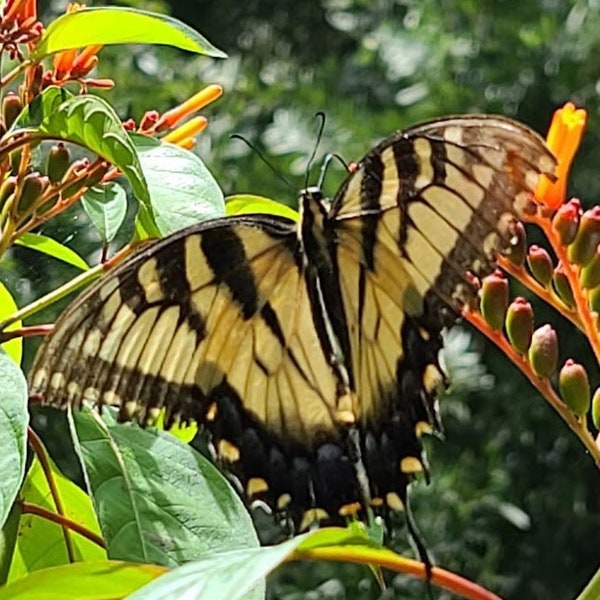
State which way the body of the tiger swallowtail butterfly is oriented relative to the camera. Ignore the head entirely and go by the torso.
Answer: away from the camera
